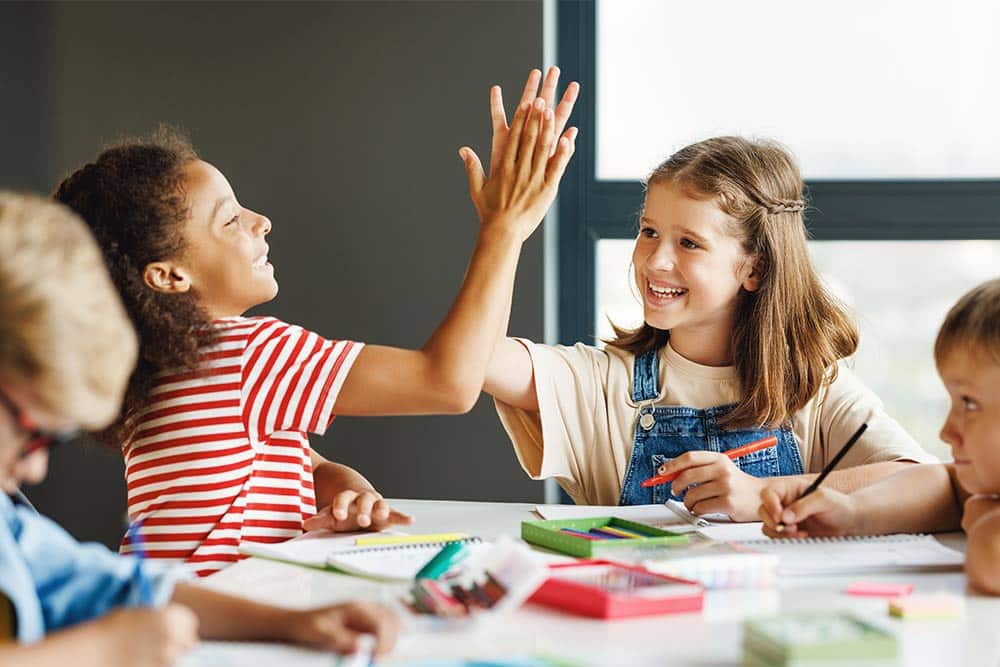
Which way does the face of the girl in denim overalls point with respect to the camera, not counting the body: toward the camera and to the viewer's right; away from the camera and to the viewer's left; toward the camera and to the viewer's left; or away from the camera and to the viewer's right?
toward the camera and to the viewer's left

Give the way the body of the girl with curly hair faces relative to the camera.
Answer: to the viewer's right

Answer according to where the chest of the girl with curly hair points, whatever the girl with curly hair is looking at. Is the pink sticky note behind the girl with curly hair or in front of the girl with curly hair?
in front

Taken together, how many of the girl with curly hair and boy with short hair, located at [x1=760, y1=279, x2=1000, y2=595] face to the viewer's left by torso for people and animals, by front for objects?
1

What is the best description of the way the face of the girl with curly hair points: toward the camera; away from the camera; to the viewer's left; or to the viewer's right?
to the viewer's right

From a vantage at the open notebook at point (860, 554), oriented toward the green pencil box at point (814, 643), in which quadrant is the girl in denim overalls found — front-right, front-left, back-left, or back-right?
back-right

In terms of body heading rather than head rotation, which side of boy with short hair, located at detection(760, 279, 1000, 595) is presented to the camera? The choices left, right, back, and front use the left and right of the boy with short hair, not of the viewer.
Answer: left

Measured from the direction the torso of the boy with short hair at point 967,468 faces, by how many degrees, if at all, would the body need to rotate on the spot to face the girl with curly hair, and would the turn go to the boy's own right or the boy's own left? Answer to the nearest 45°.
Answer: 0° — they already face them

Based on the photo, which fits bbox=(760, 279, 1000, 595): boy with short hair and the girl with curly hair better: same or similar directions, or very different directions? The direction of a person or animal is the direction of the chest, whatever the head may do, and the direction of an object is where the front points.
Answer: very different directions

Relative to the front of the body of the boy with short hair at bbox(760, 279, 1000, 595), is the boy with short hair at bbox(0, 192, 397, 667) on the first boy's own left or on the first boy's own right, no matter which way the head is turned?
on the first boy's own left

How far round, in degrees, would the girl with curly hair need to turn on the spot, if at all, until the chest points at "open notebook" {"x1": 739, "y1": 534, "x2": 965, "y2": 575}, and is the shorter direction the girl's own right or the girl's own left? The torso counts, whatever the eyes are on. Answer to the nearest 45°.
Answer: approximately 45° to the girl's own right
